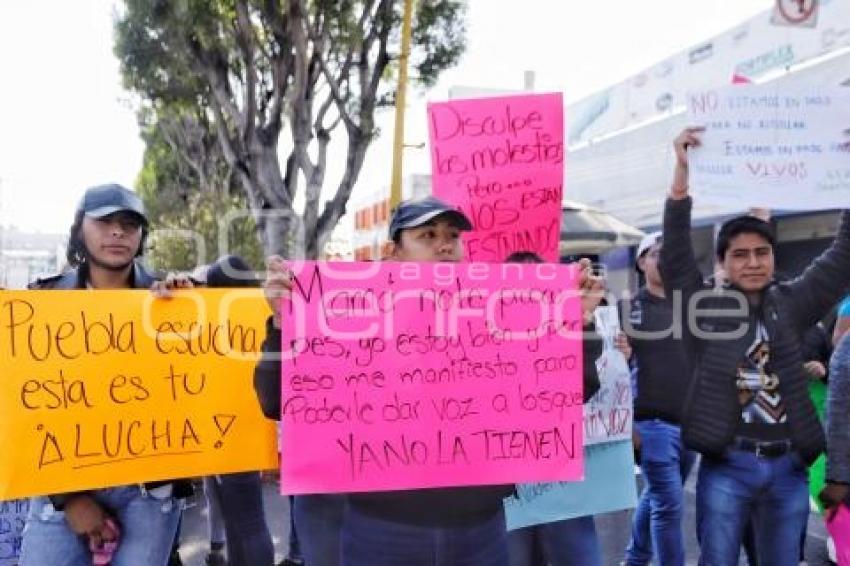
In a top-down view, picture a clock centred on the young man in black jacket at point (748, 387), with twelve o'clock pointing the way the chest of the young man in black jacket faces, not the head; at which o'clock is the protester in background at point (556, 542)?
The protester in background is roughly at 3 o'clock from the young man in black jacket.

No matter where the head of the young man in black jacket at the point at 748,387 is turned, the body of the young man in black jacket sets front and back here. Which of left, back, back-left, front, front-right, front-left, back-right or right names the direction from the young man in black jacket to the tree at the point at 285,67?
back-right

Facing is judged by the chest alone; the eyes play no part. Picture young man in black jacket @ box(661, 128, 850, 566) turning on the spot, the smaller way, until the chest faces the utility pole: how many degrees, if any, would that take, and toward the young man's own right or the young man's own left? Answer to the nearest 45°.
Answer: approximately 135° to the young man's own right

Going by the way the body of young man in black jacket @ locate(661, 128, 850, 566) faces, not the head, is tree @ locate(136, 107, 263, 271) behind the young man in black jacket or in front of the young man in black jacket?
behind

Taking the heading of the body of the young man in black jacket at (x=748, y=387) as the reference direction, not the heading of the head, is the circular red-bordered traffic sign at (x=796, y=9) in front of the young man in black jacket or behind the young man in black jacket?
behind

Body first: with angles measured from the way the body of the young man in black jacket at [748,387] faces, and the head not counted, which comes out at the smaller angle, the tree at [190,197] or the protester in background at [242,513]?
the protester in background

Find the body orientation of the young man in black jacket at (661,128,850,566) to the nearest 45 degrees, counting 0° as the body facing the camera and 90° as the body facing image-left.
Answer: approximately 0°

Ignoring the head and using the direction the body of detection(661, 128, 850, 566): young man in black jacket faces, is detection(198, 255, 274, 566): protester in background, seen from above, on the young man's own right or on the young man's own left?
on the young man's own right
